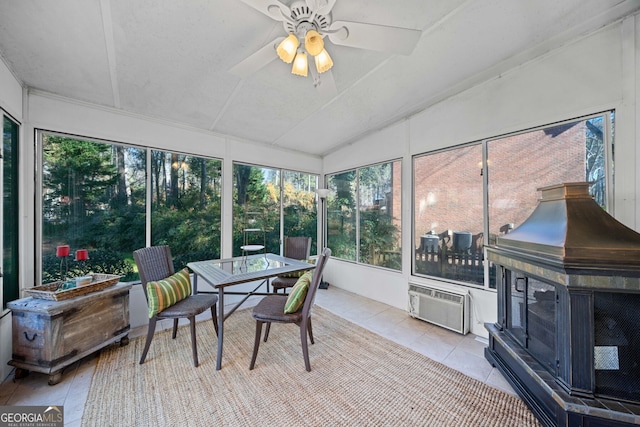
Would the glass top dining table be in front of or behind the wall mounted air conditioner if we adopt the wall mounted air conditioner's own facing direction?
in front

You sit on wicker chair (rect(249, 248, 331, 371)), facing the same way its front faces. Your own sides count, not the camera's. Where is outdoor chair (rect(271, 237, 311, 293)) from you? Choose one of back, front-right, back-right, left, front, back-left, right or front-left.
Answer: right

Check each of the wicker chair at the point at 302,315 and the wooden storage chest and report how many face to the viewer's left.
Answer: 1

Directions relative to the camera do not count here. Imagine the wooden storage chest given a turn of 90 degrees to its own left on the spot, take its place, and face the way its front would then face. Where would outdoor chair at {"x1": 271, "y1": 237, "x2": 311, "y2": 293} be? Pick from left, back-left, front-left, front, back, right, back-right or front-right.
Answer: front-right

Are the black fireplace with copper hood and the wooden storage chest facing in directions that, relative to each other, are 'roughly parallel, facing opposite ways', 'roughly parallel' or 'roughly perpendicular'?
roughly parallel, facing opposite ways

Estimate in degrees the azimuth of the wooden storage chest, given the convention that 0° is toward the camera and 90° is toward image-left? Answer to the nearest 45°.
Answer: approximately 315°

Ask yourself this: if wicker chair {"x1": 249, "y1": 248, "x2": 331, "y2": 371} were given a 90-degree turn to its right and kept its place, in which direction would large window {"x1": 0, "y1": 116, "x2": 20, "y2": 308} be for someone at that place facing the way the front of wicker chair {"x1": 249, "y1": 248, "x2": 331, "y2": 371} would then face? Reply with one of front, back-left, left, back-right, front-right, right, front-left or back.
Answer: left

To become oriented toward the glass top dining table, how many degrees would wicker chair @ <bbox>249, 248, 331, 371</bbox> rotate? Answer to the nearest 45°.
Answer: approximately 45° to its right

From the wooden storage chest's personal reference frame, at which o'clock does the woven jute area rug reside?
The woven jute area rug is roughly at 12 o'clock from the wooden storage chest.

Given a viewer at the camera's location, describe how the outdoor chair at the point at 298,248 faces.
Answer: facing the viewer and to the left of the viewer

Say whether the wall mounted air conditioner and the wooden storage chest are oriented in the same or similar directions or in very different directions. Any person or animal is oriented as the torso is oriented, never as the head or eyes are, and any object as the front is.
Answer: very different directions

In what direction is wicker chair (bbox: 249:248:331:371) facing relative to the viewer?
to the viewer's left

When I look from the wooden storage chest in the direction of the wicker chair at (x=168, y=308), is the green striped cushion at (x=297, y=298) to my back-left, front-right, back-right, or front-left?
front-right

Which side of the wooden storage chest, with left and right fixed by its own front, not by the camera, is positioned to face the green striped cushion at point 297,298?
front
